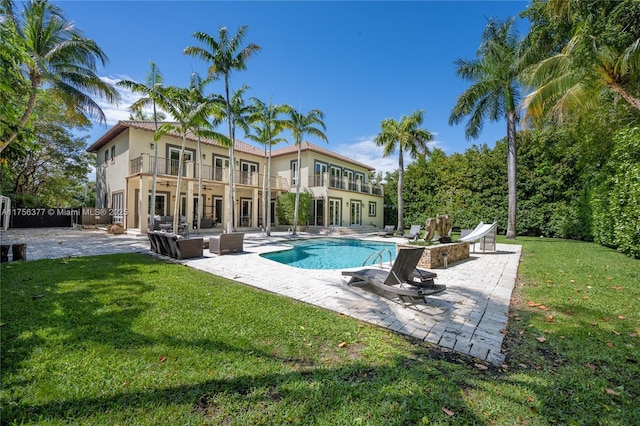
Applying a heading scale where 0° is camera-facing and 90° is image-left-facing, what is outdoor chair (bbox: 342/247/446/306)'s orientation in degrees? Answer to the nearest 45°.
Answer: approximately 135°

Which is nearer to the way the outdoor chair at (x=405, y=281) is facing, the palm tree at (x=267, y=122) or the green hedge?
the palm tree

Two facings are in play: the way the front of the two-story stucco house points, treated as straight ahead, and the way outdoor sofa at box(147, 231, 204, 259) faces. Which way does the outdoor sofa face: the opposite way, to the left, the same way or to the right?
to the left

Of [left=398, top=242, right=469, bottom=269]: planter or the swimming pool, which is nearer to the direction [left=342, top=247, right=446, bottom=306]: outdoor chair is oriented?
the swimming pool

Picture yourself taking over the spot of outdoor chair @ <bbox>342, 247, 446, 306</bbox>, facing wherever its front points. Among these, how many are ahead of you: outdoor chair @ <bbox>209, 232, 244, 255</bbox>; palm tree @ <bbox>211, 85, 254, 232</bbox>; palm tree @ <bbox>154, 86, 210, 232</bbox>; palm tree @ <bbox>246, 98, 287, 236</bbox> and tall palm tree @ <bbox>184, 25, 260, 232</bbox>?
5

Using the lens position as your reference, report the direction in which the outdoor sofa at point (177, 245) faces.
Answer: facing away from the viewer and to the right of the viewer

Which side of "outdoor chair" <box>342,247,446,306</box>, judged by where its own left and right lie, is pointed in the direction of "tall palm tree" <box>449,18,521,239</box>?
right

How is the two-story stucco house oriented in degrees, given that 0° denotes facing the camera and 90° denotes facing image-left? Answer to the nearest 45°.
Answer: approximately 315°

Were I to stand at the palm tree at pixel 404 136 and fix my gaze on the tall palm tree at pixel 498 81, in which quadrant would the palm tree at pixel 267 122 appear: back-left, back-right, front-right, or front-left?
back-right
